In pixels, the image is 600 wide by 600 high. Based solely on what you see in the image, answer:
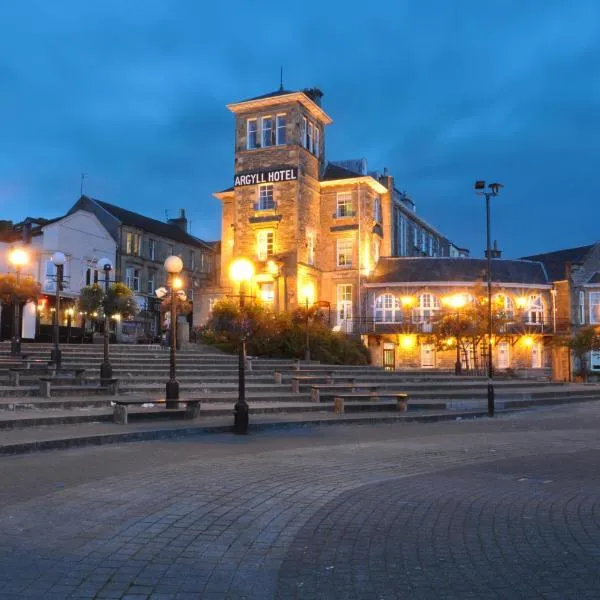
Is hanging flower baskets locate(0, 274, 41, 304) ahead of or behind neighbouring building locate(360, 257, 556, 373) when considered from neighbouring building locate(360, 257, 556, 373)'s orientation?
ahead

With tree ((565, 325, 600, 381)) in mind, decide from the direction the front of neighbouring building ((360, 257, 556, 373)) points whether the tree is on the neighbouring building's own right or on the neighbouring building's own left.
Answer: on the neighbouring building's own left

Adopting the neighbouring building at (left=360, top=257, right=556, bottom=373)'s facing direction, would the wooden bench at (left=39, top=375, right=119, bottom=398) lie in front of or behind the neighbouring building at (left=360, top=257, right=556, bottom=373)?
in front

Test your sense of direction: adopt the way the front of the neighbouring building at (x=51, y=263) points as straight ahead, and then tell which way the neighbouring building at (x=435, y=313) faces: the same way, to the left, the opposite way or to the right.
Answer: to the right

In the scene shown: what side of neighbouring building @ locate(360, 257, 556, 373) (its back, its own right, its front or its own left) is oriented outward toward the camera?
front

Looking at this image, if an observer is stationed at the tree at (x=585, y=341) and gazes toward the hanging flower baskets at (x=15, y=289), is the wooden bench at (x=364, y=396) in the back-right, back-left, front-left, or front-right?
front-left

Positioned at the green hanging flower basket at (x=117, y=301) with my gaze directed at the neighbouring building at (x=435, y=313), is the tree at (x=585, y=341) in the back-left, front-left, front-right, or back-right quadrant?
front-right

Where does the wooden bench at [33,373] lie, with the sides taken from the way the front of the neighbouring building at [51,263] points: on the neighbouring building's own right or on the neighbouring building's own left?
on the neighbouring building's own right

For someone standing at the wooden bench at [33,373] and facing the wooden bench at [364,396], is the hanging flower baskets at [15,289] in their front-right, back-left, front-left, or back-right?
back-left

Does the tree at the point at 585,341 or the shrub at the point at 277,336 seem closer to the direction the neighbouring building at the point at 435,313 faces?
the shrub

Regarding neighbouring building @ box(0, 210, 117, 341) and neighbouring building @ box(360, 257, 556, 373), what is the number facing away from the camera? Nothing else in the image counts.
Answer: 0

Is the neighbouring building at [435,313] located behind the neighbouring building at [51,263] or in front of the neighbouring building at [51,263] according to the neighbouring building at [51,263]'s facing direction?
in front

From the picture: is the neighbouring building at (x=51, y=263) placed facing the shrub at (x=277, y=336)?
yes

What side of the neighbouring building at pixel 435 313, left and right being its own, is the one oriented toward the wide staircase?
front

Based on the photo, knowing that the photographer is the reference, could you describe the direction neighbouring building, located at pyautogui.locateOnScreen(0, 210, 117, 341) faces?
facing the viewer and to the right of the viewer
